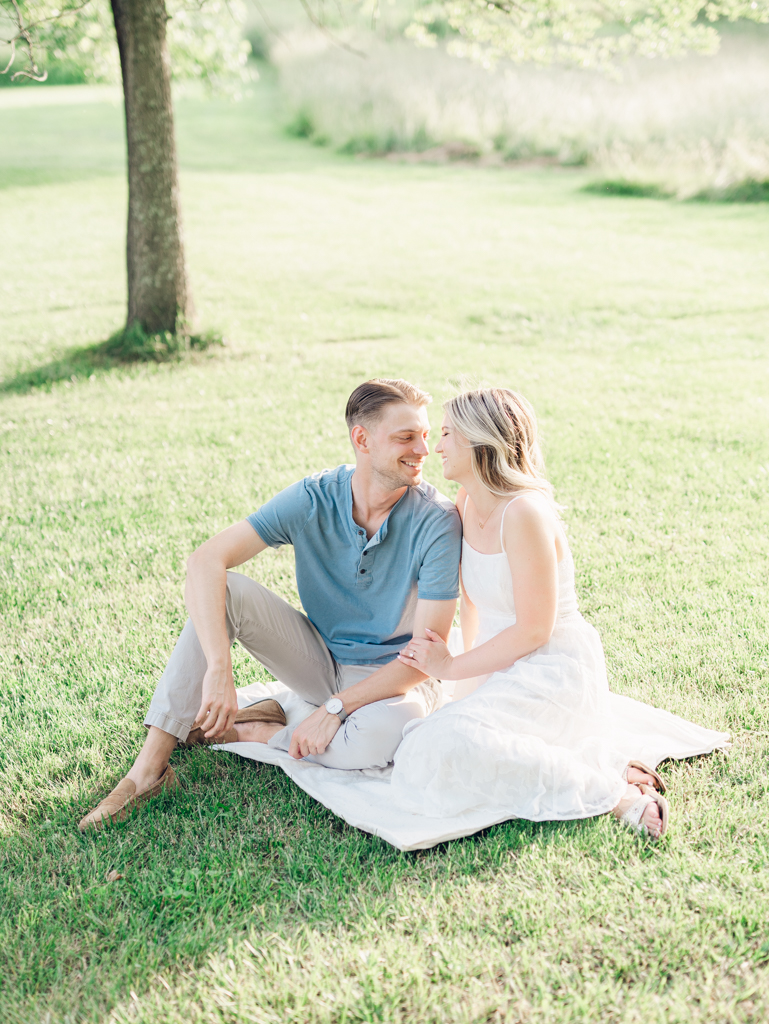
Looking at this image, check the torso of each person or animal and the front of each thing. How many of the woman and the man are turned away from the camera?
0

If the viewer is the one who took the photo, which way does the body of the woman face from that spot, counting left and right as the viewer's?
facing the viewer and to the left of the viewer

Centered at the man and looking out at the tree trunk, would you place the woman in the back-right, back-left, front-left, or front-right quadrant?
back-right

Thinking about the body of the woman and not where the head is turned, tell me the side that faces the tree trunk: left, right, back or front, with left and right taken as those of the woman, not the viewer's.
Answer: right

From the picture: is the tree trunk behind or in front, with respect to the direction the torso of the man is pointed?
behind

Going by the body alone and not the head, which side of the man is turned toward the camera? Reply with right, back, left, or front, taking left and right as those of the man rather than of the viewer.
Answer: front

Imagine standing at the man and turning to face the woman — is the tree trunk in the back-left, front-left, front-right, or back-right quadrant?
back-left
